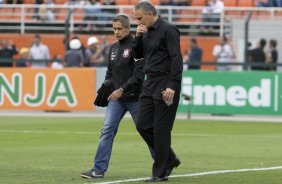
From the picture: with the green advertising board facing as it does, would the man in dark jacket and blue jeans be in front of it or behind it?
in front

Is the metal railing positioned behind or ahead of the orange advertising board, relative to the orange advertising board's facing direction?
behind

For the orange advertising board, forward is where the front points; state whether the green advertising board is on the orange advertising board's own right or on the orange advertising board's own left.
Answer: on the orange advertising board's own left

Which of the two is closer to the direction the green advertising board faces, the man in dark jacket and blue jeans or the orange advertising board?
the man in dark jacket and blue jeans

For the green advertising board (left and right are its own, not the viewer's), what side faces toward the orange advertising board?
right

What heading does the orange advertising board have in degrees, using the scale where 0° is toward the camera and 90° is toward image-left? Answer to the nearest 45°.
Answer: approximately 0°

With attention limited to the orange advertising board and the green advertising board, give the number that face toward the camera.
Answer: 2

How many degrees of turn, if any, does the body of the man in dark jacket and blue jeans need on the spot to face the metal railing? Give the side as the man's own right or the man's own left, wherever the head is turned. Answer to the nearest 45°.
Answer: approximately 135° to the man's own right

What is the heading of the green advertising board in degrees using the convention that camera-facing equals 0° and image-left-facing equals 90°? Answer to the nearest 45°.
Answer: approximately 0°
